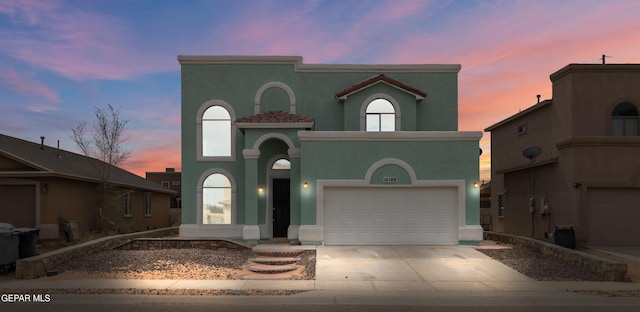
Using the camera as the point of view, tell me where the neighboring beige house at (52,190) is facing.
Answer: facing the viewer and to the left of the viewer

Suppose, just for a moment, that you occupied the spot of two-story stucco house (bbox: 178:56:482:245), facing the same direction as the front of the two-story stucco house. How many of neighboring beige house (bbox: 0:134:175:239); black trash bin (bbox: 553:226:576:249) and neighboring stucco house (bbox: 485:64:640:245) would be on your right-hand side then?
1

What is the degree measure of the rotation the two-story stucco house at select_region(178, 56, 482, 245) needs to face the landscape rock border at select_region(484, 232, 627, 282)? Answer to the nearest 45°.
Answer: approximately 45° to its left

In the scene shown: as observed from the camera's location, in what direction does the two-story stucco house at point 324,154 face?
facing the viewer

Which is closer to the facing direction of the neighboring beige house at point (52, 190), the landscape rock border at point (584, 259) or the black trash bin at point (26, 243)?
the black trash bin

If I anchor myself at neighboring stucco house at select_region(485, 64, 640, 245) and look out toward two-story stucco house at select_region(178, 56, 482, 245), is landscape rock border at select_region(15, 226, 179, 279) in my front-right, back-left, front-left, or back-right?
front-left

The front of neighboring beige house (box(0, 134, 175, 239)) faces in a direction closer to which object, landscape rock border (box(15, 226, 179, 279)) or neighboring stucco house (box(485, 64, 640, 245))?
the landscape rock border

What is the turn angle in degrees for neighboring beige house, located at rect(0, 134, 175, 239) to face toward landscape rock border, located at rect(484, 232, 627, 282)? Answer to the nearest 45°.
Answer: approximately 90° to its left

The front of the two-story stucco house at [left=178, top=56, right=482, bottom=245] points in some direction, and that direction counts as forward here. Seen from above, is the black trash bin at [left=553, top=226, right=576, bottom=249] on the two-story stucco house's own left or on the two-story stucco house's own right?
on the two-story stucco house's own left

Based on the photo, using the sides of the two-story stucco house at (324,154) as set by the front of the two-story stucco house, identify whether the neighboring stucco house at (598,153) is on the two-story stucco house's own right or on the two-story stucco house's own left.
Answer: on the two-story stucco house's own left

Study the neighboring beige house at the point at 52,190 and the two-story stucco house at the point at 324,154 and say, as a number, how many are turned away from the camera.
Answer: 0

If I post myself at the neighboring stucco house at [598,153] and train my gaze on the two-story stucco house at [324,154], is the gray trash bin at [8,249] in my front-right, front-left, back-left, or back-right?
front-left

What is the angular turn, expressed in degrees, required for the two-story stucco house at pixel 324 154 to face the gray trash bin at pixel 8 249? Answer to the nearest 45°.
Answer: approximately 45° to its right

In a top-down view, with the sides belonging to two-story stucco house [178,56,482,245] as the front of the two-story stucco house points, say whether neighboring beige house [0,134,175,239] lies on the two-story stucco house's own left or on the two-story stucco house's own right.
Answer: on the two-story stucco house's own right

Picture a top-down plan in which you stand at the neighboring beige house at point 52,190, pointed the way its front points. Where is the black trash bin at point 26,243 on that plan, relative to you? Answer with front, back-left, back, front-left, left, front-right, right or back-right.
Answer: front-left
